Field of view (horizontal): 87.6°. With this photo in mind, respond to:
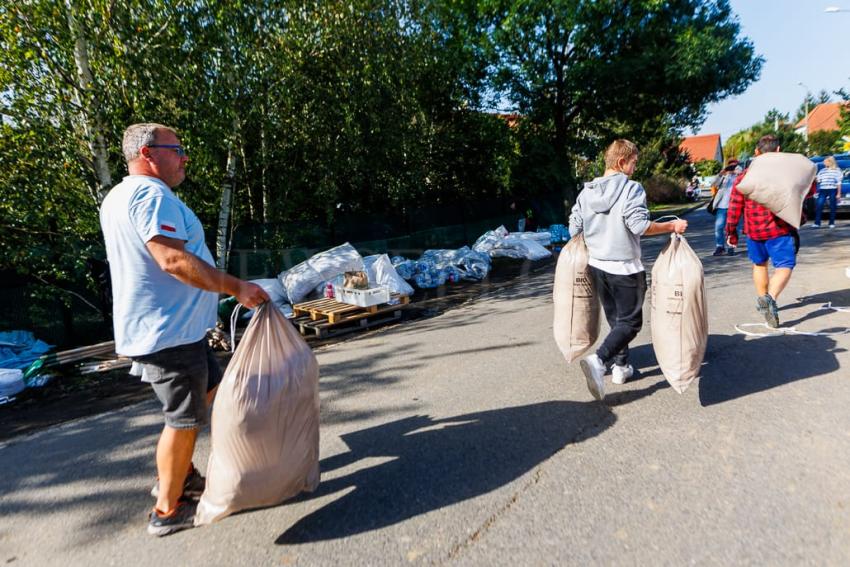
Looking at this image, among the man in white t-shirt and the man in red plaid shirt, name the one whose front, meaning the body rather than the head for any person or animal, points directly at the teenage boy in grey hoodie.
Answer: the man in white t-shirt

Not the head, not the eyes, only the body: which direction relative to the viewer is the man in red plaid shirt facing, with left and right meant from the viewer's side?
facing away from the viewer

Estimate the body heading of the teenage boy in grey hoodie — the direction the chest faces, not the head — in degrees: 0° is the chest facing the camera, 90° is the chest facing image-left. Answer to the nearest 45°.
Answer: approximately 225°

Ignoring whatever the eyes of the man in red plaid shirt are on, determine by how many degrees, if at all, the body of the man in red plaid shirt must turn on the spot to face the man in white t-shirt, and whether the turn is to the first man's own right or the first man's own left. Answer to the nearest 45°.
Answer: approximately 135° to the first man's own left

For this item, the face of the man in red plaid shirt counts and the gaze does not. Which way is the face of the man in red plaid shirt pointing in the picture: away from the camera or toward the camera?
away from the camera

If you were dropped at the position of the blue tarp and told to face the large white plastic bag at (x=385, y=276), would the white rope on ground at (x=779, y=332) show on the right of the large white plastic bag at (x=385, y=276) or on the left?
right

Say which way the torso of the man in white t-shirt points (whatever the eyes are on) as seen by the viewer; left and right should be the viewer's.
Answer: facing to the right of the viewer

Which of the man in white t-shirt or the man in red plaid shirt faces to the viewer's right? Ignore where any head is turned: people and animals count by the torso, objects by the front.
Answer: the man in white t-shirt

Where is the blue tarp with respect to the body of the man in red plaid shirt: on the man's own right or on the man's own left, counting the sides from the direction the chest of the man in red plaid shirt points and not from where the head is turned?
on the man's own left

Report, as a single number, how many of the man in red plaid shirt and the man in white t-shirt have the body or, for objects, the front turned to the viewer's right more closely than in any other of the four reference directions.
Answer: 1

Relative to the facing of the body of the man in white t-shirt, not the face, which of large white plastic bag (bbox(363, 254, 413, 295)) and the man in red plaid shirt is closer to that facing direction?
the man in red plaid shirt

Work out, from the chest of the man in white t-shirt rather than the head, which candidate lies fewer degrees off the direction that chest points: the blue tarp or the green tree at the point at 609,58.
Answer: the green tree
